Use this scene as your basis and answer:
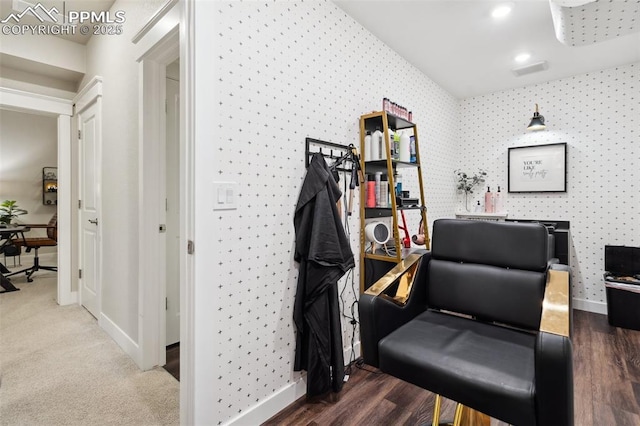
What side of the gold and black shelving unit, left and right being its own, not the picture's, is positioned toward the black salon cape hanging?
right

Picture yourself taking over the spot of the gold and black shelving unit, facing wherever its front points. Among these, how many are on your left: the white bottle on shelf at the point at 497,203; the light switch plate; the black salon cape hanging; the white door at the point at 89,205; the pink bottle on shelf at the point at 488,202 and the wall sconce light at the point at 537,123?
3

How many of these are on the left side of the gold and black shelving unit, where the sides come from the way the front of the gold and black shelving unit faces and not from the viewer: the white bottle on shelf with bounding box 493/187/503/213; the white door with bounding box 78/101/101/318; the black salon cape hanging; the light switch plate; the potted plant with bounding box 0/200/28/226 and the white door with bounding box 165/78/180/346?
1

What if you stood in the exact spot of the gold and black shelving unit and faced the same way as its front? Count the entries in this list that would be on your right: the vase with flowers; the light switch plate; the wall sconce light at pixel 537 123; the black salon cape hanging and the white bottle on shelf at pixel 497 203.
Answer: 2

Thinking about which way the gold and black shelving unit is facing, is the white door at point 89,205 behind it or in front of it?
behind

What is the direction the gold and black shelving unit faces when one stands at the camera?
facing the viewer and to the right of the viewer

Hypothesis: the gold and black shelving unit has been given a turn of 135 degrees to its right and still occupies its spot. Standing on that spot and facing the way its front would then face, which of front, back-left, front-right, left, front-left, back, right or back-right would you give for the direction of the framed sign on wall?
back-right

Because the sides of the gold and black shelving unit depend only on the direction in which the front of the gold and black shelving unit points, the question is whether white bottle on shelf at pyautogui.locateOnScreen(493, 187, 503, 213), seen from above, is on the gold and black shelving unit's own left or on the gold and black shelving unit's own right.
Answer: on the gold and black shelving unit's own left

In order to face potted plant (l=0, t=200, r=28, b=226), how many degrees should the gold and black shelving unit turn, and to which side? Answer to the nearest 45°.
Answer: approximately 135° to its right

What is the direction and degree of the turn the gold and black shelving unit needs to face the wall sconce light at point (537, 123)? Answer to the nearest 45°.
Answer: approximately 90° to its left

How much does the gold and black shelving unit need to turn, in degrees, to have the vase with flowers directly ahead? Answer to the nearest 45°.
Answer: approximately 90° to its left
